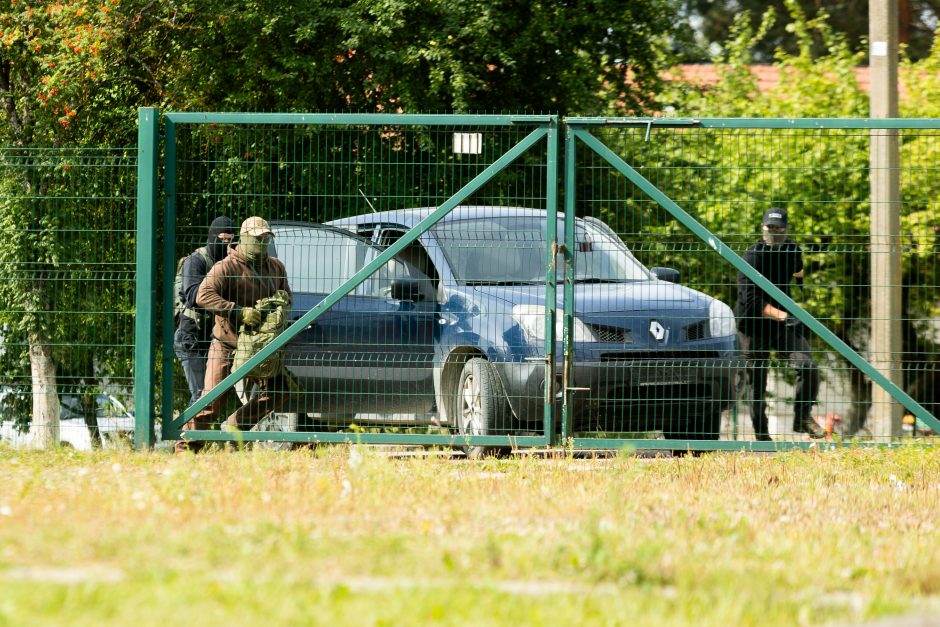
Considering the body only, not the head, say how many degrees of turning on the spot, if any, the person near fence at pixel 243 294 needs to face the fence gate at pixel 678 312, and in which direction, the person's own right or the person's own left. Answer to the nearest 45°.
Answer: approximately 45° to the person's own left

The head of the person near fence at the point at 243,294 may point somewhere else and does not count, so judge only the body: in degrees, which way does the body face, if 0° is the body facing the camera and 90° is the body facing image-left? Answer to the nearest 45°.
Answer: approximately 315°

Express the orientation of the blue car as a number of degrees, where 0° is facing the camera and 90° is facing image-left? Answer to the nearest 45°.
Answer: approximately 315°
